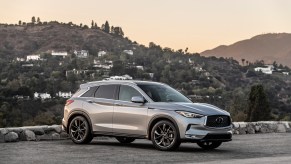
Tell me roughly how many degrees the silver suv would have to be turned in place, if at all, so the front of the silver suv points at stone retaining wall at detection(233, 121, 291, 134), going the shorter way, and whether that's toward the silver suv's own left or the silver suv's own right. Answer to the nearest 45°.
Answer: approximately 90° to the silver suv's own left

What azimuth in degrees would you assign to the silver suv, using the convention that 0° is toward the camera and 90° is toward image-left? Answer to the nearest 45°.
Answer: approximately 315°
